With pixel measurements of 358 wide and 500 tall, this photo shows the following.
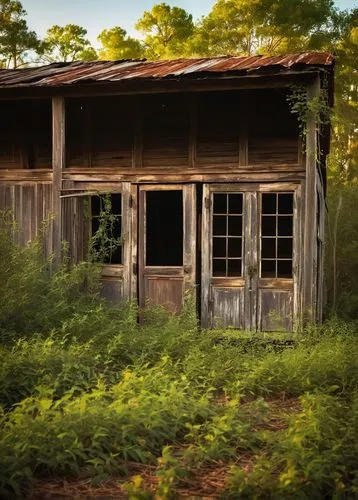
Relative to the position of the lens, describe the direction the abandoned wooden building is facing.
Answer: facing the viewer

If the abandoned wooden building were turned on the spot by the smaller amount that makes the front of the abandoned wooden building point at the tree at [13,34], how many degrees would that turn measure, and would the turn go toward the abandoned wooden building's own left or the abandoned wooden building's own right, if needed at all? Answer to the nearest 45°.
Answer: approximately 135° to the abandoned wooden building's own right

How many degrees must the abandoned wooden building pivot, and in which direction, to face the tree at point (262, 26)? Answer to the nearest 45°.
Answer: approximately 180°

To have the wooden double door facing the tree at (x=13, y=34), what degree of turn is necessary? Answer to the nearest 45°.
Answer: approximately 135° to its right

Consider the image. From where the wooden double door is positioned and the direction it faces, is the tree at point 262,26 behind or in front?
behind

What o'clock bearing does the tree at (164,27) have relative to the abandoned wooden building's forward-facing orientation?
The tree is roughly at 6 o'clock from the abandoned wooden building.

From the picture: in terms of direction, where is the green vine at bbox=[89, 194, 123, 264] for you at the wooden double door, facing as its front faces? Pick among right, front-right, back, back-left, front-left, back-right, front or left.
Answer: right

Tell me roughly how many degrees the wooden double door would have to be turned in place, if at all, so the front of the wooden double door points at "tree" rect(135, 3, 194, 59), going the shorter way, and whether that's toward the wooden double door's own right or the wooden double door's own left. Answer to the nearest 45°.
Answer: approximately 180°

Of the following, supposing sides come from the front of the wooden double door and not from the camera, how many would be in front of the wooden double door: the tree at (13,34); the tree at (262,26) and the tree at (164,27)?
0
